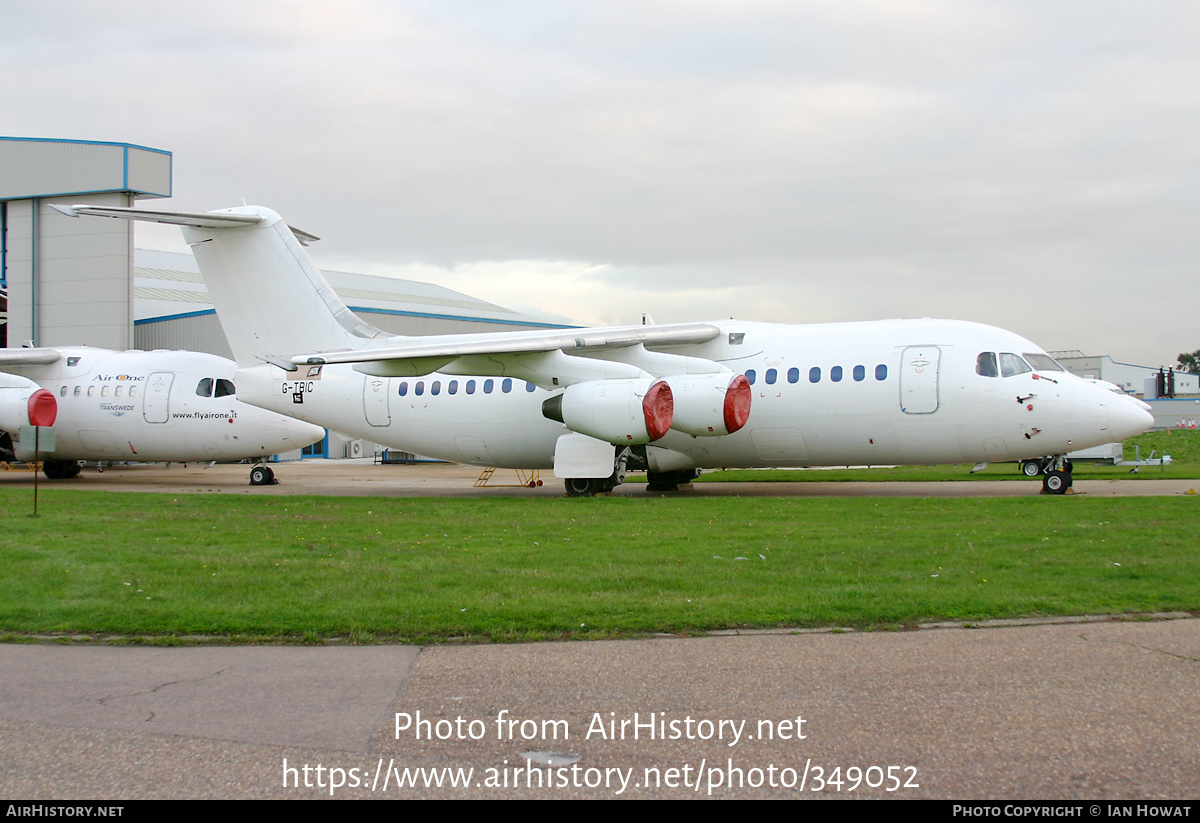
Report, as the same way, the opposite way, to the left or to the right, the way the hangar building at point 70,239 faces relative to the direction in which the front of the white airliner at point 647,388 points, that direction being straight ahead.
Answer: to the right

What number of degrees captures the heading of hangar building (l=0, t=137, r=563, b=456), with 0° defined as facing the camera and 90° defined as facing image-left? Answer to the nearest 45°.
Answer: approximately 45°

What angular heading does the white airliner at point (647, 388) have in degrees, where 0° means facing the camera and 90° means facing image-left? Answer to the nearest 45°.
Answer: approximately 315°

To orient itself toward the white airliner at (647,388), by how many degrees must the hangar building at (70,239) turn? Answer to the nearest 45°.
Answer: approximately 90° to its left
